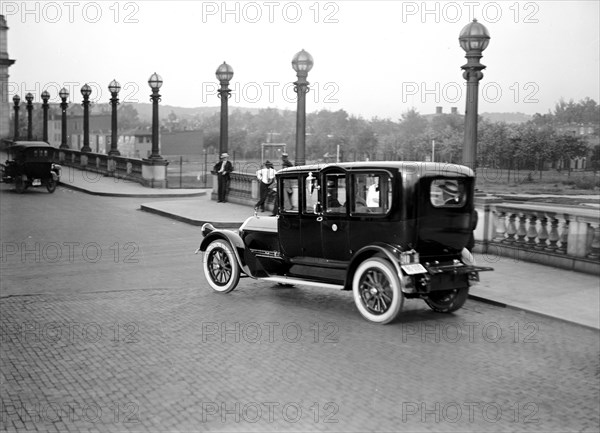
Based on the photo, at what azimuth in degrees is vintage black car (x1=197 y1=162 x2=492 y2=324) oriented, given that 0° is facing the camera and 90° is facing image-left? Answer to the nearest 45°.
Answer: approximately 135°

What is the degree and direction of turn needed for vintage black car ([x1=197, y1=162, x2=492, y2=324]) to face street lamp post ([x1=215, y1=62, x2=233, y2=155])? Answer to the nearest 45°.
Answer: approximately 45° to its right

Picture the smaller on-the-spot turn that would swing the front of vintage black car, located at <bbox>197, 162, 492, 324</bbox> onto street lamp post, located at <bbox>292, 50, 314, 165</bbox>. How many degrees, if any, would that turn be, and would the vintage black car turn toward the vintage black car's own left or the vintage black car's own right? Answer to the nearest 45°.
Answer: approximately 45° to the vintage black car's own right

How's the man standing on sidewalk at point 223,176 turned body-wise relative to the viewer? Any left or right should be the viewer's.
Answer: facing the viewer

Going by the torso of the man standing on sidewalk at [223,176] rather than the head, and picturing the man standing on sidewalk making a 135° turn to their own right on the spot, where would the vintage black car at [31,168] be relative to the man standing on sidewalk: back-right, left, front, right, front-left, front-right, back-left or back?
front

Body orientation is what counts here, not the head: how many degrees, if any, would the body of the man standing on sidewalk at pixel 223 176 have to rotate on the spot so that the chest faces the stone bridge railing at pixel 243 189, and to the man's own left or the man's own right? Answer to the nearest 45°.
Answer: approximately 45° to the man's own left

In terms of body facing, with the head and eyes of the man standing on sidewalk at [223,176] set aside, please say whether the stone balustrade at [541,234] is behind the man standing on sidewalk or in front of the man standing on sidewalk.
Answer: in front

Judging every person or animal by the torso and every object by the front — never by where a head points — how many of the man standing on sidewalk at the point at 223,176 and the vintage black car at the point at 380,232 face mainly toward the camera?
1

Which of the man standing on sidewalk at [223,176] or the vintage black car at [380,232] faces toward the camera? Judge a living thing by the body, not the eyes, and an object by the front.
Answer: the man standing on sidewalk

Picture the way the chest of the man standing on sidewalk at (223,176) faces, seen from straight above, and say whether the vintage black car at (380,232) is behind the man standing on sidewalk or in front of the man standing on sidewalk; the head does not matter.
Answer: in front
